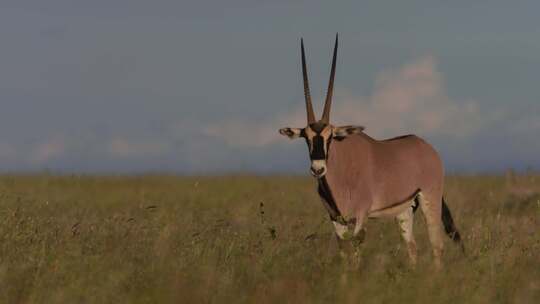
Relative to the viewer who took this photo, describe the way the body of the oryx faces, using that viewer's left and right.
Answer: facing the viewer and to the left of the viewer
